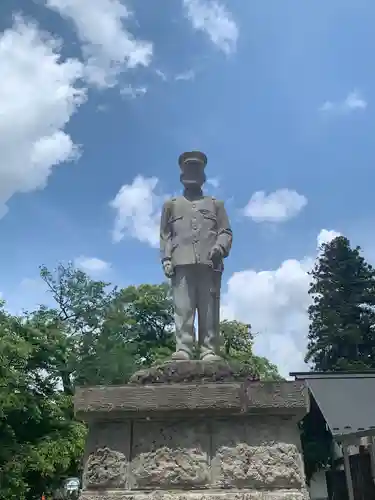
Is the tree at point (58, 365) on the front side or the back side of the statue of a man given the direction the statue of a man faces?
on the back side

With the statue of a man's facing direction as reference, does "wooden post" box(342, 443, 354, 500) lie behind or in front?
behind

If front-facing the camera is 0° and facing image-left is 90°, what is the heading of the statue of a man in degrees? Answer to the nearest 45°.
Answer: approximately 0°

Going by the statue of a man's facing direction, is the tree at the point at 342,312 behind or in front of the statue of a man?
behind
